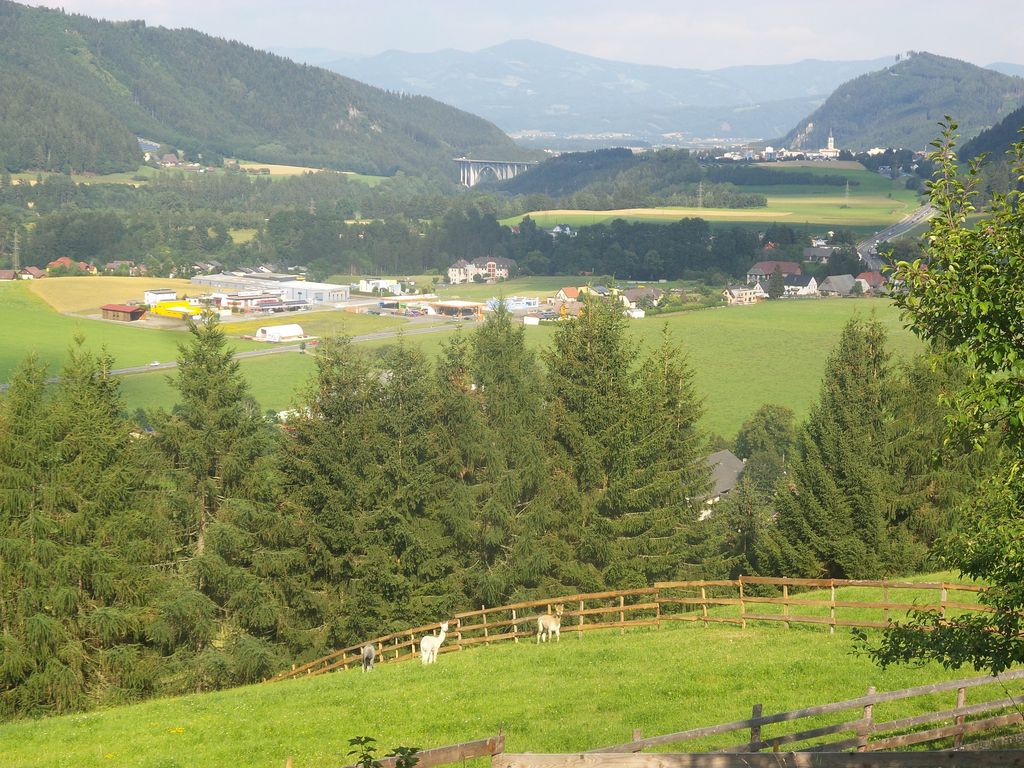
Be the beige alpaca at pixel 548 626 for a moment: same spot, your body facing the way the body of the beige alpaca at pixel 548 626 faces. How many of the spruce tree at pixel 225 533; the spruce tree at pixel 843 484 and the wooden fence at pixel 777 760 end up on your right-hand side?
1

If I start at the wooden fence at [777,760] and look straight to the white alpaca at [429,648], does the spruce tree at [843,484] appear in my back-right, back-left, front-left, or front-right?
front-right

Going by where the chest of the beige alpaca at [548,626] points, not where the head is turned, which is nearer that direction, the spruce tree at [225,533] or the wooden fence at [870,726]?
the wooden fence

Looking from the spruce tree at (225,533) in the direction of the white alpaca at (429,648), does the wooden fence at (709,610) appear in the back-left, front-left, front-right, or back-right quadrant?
front-left

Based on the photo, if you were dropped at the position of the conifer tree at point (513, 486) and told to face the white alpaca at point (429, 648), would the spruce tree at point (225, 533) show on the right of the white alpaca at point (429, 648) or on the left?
right

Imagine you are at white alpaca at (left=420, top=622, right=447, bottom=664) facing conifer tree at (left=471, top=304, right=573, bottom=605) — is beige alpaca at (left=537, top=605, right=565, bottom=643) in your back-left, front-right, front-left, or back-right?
front-right

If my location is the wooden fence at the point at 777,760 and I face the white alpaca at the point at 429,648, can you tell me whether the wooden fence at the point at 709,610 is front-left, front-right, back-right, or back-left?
front-right

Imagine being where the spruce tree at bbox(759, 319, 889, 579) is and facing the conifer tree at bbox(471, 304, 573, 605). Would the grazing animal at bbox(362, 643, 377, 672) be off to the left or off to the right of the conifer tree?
left

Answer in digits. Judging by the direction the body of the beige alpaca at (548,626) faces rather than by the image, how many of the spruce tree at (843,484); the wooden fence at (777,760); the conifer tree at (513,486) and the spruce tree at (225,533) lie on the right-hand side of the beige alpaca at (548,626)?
1
